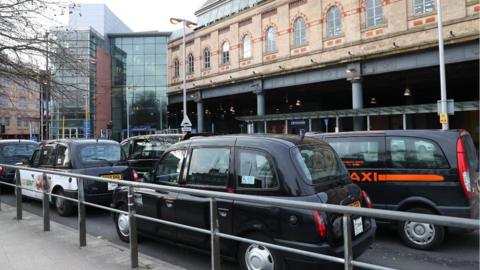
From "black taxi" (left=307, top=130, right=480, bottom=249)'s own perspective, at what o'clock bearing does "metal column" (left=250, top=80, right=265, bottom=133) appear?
The metal column is roughly at 2 o'clock from the black taxi.

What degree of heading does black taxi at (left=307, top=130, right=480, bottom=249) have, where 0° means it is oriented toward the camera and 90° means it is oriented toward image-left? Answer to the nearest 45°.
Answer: approximately 90°

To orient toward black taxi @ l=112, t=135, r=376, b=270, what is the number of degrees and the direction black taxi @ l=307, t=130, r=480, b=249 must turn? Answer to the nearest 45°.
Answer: approximately 45° to its left

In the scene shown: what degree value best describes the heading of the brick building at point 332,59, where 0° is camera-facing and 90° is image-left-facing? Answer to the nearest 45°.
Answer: approximately 45°

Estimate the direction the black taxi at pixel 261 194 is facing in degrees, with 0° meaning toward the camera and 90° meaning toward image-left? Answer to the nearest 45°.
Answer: approximately 135°

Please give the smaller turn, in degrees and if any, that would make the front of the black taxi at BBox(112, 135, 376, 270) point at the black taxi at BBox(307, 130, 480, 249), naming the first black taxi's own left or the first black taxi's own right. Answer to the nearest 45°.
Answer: approximately 90° to the first black taxi's own right

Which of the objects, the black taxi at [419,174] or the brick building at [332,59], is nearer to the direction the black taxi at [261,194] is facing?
the brick building

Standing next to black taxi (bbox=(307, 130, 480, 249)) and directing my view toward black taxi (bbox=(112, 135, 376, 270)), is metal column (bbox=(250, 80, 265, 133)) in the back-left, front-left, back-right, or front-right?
back-right

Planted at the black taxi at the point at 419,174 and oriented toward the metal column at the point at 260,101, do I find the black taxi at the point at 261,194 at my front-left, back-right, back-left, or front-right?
back-left

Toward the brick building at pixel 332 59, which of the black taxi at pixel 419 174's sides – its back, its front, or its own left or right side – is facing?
right
